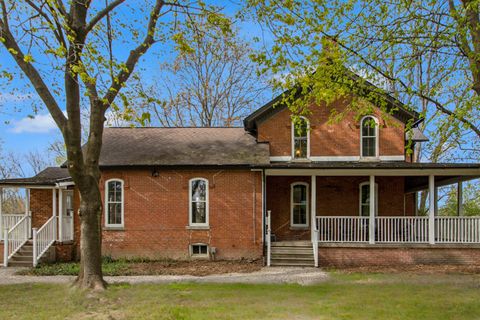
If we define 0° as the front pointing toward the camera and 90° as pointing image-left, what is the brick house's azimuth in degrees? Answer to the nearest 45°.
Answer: approximately 0°
